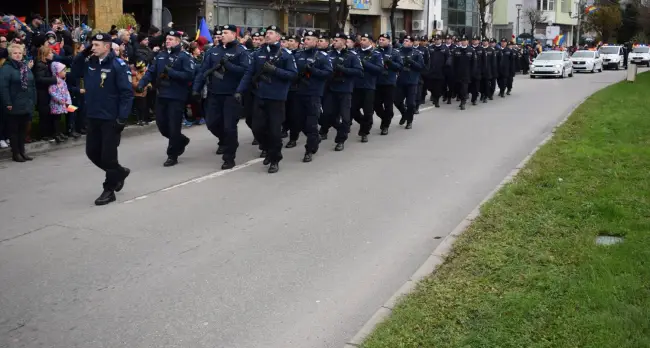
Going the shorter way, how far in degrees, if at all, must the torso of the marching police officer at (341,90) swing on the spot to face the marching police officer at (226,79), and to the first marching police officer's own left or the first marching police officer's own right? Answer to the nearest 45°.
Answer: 0° — they already face them

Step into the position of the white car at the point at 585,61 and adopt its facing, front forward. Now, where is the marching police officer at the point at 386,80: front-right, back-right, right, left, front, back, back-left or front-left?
front-left

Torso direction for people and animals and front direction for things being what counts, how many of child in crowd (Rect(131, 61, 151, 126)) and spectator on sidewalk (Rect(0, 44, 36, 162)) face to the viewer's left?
0

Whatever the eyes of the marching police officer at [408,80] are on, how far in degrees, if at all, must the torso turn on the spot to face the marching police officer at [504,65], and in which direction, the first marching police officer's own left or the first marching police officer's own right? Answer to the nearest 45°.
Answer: approximately 135° to the first marching police officer's own right

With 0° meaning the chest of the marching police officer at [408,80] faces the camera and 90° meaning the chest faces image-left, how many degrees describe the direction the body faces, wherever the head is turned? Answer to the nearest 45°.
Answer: approximately 45°

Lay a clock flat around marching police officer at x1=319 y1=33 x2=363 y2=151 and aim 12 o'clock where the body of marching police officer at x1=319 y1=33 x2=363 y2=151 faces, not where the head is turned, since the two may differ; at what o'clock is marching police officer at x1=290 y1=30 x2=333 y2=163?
marching police officer at x1=290 y1=30 x2=333 y2=163 is roughly at 11 o'clock from marching police officer at x1=319 y1=33 x2=363 y2=151.

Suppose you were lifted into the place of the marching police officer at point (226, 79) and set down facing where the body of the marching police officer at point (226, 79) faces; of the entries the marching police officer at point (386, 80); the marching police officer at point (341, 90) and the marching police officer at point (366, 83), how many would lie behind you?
3

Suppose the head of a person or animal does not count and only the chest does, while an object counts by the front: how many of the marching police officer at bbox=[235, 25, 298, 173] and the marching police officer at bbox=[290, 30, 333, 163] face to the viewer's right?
0

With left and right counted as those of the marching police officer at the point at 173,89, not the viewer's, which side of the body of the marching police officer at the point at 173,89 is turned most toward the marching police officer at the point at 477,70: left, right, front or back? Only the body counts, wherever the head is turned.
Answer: back

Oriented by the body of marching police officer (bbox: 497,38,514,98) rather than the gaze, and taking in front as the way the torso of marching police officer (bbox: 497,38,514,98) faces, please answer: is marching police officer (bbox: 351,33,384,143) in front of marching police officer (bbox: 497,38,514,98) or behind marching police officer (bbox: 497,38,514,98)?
in front

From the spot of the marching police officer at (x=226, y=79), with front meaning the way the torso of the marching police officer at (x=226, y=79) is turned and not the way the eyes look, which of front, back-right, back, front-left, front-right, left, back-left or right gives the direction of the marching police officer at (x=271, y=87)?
left

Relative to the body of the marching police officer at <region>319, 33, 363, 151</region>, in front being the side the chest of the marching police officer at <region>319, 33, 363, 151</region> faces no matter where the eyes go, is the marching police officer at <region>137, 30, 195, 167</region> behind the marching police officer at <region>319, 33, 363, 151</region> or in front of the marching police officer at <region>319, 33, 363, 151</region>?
in front

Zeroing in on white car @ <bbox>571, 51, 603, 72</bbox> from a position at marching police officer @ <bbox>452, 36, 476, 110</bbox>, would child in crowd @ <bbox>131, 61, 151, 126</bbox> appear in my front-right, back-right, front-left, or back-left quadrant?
back-left
